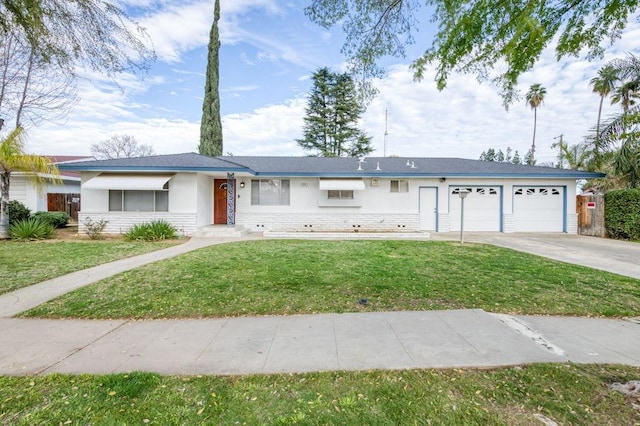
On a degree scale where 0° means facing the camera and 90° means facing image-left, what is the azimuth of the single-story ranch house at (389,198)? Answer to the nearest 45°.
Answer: approximately 0°

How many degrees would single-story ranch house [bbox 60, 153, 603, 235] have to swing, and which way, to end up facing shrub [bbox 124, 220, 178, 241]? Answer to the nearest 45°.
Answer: approximately 90° to its right

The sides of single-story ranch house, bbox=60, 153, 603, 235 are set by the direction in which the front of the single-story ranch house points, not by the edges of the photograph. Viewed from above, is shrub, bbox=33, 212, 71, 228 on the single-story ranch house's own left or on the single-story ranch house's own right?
on the single-story ranch house's own right

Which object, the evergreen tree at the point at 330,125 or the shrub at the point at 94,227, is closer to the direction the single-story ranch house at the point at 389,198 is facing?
the shrub

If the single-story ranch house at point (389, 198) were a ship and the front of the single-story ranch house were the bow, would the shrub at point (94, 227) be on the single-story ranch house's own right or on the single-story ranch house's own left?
on the single-story ranch house's own right

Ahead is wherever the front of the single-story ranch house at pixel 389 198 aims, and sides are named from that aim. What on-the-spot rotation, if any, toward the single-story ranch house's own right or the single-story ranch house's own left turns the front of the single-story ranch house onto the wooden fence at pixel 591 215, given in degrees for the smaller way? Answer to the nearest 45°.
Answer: approximately 90° to the single-story ranch house's own left

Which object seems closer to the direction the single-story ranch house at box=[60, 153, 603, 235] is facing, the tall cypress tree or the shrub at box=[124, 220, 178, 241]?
the shrub

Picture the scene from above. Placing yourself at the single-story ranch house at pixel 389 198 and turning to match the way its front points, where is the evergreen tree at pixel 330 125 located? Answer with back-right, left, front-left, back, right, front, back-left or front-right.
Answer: back

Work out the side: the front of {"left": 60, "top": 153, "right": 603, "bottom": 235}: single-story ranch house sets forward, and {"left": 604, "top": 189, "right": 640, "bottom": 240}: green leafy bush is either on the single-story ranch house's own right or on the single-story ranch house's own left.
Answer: on the single-story ranch house's own left

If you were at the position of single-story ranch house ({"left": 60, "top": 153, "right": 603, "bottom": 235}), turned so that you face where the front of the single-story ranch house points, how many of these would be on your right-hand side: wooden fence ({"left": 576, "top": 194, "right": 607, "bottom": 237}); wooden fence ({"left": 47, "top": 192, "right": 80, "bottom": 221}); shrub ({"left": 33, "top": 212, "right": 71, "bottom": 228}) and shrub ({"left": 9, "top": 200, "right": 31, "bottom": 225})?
3

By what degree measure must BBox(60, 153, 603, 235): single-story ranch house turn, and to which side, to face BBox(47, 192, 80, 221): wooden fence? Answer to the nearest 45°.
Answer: approximately 90° to its right

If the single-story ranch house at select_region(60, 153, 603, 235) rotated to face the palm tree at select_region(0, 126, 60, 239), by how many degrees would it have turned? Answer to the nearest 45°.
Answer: approximately 90° to its right

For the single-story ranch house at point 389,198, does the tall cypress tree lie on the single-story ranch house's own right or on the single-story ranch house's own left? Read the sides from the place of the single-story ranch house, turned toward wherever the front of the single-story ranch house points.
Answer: on the single-story ranch house's own right

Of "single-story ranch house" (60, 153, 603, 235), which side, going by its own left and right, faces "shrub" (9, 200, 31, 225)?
right
